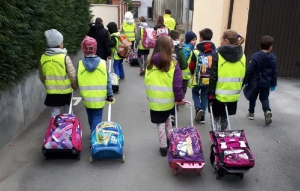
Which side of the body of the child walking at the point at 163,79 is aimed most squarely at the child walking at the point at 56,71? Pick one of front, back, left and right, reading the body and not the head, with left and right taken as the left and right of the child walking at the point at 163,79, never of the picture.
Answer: left

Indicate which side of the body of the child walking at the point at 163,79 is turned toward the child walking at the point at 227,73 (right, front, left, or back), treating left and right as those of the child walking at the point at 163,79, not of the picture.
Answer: right

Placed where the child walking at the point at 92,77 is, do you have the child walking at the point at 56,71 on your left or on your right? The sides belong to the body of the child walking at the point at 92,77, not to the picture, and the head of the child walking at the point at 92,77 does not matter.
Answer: on your left

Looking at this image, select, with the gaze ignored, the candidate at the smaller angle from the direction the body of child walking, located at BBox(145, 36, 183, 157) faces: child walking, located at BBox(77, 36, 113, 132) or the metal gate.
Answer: the metal gate

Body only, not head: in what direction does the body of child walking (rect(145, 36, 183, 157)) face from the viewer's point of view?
away from the camera

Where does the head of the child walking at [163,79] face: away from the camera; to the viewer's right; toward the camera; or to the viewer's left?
away from the camera

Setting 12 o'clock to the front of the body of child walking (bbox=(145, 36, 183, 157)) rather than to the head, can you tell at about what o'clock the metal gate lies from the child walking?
The metal gate is roughly at 1 o'clock from the child walking.

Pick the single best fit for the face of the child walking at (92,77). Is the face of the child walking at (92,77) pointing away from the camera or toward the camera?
away from the camera

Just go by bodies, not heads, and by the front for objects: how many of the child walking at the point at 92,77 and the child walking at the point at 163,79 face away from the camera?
2

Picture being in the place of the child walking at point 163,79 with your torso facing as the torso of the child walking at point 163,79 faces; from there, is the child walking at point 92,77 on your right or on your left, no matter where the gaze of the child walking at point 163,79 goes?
on your left

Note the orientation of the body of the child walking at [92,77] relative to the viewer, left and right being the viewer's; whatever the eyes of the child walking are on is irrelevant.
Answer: facing away from the viewer

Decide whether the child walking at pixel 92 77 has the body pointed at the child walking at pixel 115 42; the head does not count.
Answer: yes
